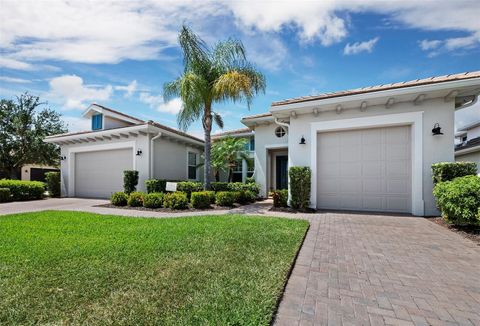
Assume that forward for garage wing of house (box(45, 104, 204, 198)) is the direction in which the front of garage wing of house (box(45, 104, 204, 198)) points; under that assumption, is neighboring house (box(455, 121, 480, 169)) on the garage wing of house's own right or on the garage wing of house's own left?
on the garage wing of house's own left

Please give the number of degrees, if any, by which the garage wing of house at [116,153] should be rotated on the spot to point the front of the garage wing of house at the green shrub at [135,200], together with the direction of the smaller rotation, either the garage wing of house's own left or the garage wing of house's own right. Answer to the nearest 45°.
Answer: approximately 45° to the garage wing of house's own left

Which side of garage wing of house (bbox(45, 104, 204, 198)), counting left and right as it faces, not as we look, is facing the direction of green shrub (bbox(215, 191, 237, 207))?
left

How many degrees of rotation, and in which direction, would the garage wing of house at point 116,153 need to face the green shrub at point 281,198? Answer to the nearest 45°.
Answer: approximately 90° to its left

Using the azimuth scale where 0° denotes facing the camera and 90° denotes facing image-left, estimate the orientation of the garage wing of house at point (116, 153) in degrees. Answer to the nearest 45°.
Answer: approximately 45°

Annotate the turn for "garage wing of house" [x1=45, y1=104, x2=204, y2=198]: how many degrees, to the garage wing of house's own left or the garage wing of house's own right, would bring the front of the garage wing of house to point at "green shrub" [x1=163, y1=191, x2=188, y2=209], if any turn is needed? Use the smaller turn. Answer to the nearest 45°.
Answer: approximately 45° to the garage wing of house's own left

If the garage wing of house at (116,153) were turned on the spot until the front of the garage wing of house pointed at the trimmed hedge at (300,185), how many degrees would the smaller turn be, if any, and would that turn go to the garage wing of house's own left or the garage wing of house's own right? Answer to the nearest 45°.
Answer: approximately 90° to the garage wing of house's own left

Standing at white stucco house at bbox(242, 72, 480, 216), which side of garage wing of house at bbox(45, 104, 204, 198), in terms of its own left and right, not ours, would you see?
left

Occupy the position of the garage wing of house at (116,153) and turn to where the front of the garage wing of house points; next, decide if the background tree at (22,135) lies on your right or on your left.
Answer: on your right
